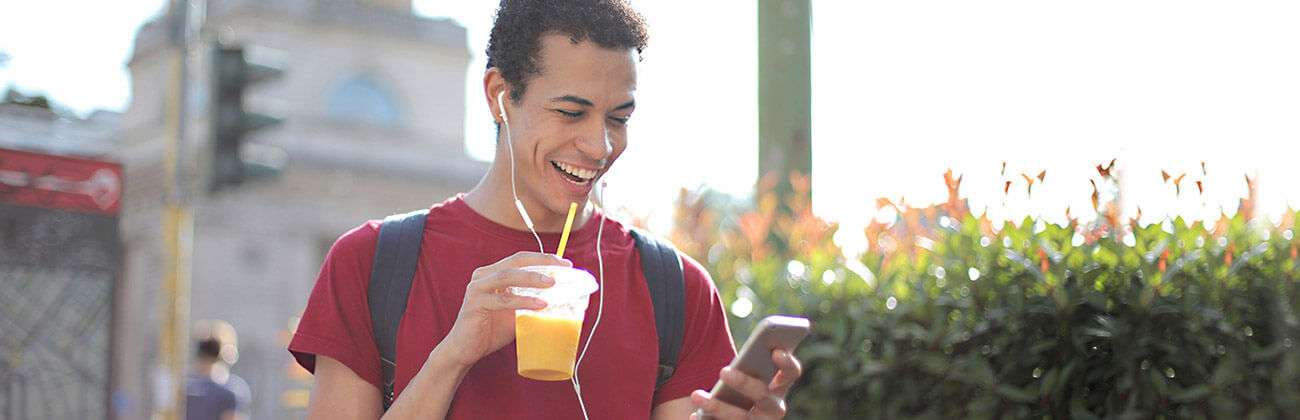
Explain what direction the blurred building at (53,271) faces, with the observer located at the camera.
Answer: facing the viewer and to the right of the viewer

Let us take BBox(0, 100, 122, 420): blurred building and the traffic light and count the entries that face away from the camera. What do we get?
0

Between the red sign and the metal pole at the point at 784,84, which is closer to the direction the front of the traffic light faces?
the metal pole

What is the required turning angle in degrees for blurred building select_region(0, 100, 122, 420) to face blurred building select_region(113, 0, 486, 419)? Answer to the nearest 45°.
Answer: approximately 135° to its left

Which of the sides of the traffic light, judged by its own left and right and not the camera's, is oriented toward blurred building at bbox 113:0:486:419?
left

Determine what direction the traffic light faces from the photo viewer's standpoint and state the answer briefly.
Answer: facing to the right of the viewer

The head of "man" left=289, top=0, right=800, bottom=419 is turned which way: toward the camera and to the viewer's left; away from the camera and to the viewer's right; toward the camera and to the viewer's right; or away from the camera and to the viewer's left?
toward the camera and to the viewer's right

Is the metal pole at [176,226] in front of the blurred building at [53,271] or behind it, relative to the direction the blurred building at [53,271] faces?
in front

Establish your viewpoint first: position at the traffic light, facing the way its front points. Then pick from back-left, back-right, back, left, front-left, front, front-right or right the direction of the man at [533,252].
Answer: right
